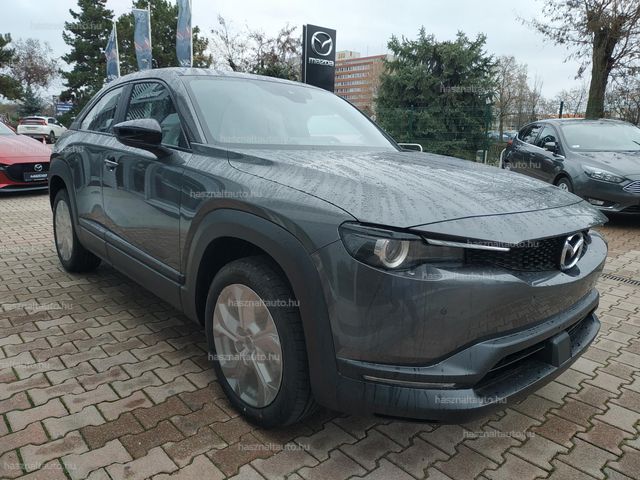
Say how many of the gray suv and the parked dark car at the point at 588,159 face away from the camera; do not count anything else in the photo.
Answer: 0

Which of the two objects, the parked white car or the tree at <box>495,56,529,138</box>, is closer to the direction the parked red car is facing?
the tree

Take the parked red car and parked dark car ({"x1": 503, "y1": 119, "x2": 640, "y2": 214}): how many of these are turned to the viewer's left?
0

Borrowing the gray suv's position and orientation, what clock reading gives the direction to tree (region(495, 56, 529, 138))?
The tree is roughly at 8 o'clock from the gray suv.

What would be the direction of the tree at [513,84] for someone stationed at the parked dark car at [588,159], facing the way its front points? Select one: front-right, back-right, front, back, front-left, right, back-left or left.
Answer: back-left

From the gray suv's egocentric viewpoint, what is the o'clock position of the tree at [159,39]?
The tree is roughly at 7 o'clock from the gray suv.

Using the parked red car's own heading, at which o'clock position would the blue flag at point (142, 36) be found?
The blue flag is roughly at 8 o'clock from the parked red car.

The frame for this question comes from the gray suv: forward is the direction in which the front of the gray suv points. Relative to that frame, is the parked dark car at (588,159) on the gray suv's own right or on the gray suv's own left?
on the gray suv's own left

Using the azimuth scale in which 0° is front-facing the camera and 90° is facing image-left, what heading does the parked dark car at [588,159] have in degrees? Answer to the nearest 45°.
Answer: approximately 315°

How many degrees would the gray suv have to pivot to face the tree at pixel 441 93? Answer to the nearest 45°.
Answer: approximately 135° to its left

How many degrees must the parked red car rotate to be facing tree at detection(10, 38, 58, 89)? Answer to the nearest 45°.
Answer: approximately 135° to its left
